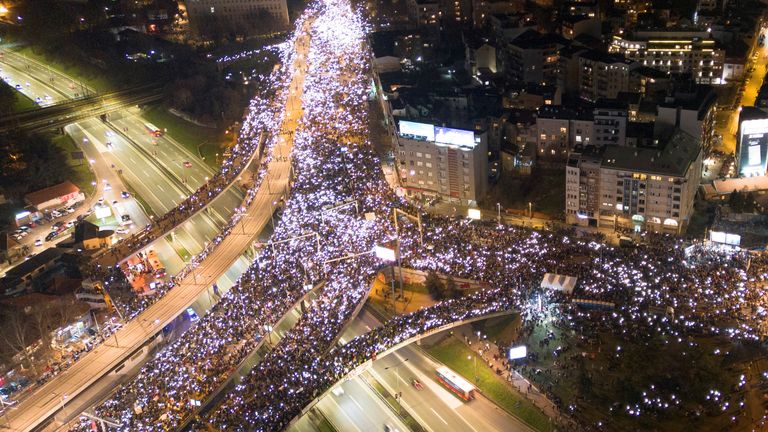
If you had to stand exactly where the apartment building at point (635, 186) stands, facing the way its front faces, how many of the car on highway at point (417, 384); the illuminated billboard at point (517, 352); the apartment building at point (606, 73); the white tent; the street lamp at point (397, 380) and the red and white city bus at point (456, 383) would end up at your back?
1

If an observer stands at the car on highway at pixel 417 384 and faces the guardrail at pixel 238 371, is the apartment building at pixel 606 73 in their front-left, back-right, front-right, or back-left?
back-right

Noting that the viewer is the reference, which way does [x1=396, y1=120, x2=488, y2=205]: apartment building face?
facing the viewer and to the left of the viewer

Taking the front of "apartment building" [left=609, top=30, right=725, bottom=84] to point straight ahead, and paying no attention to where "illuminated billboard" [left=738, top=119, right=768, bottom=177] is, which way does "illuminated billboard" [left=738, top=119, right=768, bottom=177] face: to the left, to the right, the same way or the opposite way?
the same way

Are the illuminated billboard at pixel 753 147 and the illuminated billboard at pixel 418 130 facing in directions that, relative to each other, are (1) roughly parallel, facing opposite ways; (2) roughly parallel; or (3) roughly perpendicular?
roughly parallel

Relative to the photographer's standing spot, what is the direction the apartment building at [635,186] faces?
facing the viewer

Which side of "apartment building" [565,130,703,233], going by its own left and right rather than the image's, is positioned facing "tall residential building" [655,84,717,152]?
back

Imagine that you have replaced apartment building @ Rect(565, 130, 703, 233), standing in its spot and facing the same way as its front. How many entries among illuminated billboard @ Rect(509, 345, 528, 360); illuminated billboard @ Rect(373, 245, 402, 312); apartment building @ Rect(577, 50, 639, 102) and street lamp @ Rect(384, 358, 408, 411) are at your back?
1

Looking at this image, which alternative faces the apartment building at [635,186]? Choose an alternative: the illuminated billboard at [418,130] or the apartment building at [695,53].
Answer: the apartment building at [695,53]

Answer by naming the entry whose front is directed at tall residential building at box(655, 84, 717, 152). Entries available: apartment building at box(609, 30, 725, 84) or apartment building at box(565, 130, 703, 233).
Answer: apartment building at box(609, 30, 725, 84)

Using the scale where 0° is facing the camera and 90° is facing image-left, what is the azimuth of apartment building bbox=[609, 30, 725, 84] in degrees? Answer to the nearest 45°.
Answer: approximately 0°

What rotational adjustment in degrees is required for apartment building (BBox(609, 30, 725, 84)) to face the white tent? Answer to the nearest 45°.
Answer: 0° — it already faces it

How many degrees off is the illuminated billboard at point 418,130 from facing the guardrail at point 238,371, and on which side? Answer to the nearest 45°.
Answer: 0° — it already faces it

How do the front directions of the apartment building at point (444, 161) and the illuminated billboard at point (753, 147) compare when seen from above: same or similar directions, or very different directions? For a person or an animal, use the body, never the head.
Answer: same or similar directions

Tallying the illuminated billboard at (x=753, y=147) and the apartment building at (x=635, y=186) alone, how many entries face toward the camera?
2

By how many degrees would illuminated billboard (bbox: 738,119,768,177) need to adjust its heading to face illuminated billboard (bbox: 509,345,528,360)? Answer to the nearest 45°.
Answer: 0° — it already faces it

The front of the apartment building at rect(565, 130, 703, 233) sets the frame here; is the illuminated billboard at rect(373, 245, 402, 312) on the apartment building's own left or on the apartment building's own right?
on the apartment building's own right

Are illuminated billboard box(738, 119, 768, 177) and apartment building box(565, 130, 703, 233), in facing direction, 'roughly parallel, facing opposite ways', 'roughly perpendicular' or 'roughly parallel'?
roughly parallel

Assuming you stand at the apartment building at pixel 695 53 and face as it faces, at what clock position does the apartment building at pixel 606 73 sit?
the apartment building at pixel 606 73 is roughly at 2 o'clock from the apartment building at pixel 695 53.

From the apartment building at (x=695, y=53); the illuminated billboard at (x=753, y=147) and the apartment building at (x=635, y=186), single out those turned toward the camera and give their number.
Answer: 3
